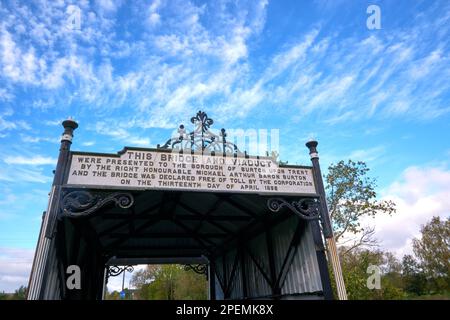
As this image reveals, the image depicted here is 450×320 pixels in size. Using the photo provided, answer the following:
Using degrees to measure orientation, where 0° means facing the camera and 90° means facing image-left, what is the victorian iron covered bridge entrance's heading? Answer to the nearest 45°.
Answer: approximately 0°

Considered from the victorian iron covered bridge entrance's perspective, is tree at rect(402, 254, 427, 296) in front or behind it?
behind

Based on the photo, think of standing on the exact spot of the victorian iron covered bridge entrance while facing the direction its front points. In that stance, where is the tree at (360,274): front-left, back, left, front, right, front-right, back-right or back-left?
back-left

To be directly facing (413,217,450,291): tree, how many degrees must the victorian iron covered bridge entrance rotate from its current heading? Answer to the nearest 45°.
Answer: approximately 135° to its left
